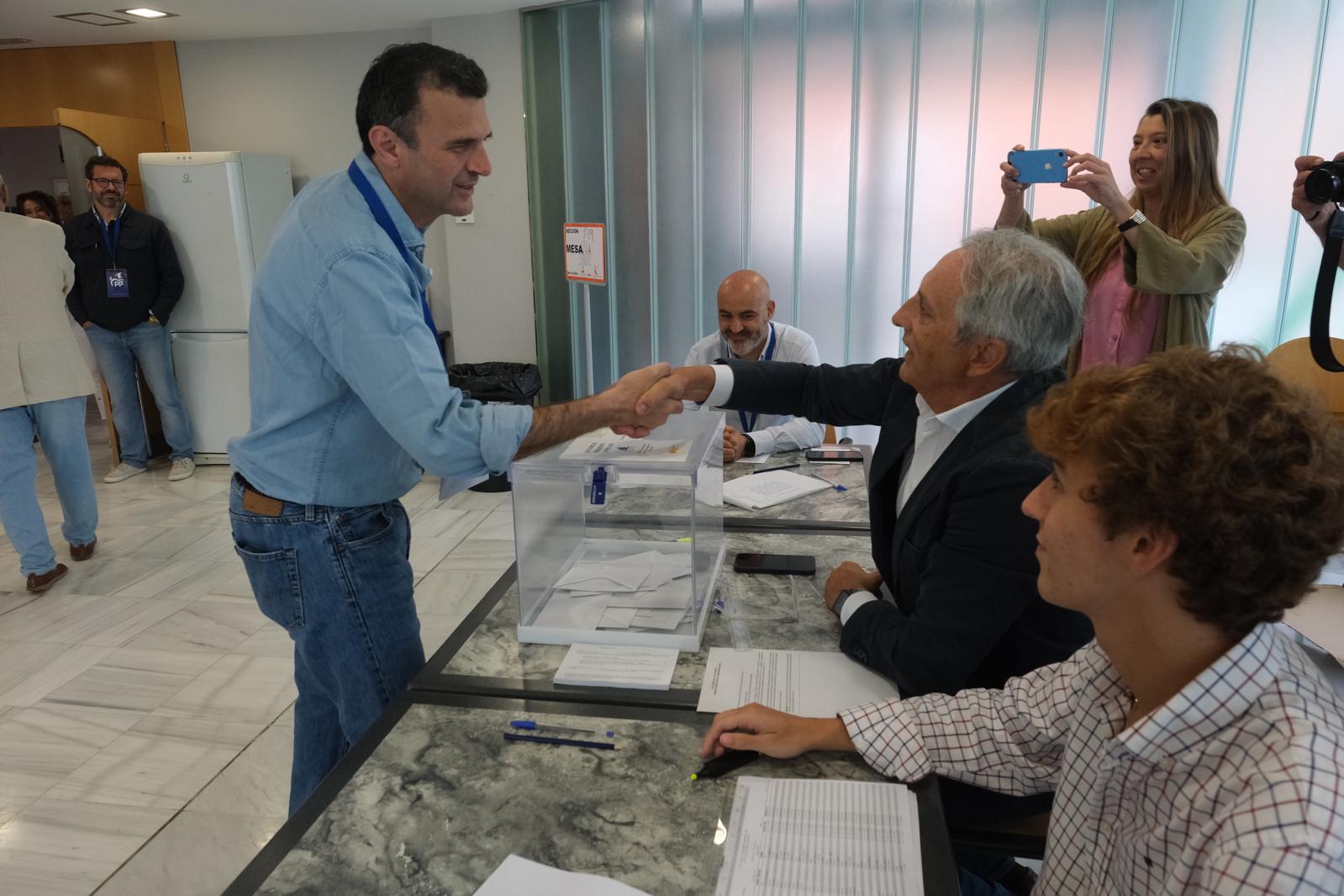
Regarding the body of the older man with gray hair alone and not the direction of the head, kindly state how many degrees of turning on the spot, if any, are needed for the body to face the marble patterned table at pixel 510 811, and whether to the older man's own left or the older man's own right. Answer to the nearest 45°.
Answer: approximately 45° to the older man's own left

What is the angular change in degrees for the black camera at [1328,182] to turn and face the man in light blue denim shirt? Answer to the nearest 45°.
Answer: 0° — it already faces them

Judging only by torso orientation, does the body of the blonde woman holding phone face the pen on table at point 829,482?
yes

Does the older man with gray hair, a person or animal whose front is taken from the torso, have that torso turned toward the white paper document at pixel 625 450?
yes

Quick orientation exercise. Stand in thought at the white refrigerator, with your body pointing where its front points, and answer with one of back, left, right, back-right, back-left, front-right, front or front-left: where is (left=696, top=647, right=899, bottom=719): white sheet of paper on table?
front-left

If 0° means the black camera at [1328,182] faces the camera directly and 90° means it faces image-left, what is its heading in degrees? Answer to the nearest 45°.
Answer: approximately 45°

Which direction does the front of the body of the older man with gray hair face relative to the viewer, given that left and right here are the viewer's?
facing to the left of the viewer

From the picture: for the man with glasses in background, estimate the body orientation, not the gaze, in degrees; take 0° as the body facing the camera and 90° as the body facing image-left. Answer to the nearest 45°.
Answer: approximately 0°

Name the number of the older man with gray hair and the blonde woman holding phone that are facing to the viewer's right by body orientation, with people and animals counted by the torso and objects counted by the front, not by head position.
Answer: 0

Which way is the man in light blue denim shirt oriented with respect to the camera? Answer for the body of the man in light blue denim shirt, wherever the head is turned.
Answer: to the viewer's right

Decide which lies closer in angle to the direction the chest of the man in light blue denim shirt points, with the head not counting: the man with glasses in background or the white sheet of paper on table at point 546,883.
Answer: the white sheet of paper on table

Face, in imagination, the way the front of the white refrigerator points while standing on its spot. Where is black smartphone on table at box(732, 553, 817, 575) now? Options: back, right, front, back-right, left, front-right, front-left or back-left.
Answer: front-left

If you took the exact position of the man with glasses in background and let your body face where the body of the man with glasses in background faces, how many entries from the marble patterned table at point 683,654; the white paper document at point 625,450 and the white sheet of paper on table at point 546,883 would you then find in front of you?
3
